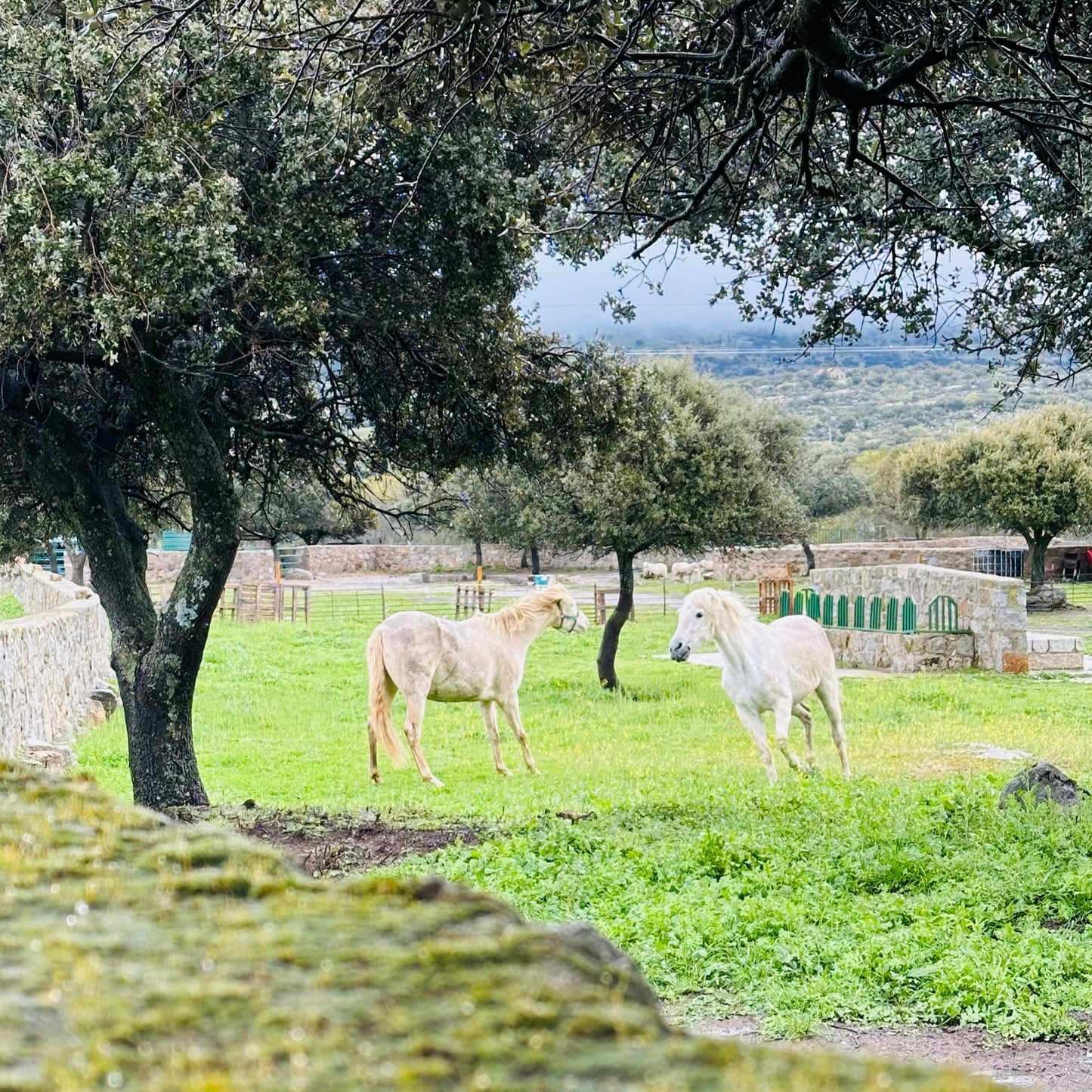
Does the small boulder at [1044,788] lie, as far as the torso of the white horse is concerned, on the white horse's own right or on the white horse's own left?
on the white horse's own left

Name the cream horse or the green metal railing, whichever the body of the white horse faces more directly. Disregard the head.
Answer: the cream horse

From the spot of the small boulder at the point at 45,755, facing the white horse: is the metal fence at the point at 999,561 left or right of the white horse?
left

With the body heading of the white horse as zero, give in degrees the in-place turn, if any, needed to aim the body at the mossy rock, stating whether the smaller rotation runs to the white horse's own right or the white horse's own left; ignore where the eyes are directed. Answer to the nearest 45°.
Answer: approximately 45° to the white horse's own left

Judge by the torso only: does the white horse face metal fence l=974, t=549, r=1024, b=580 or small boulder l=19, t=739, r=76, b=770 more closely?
the small boulder

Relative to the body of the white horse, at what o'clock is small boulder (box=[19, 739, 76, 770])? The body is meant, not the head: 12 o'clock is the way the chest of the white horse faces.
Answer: The small boulder is roughly at 1 o'clock from the white horse.

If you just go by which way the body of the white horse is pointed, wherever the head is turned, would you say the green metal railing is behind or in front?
behind

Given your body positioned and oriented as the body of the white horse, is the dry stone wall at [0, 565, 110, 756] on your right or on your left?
on your right

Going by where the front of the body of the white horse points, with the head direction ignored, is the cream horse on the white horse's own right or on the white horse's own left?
on the white horse's own right

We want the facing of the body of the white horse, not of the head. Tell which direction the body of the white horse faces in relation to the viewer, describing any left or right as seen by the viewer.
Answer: facing the viewer and to the left of the viewer
